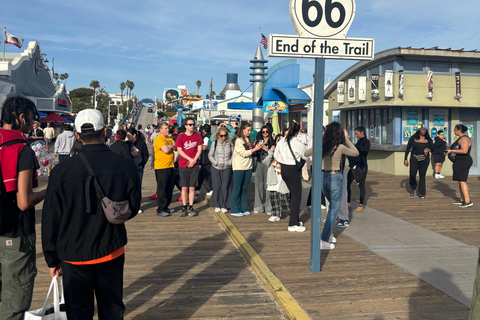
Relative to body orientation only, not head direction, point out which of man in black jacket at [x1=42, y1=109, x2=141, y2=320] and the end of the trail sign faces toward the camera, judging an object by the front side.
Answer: the end of the trail sign

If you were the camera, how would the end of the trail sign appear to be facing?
facing the viewer

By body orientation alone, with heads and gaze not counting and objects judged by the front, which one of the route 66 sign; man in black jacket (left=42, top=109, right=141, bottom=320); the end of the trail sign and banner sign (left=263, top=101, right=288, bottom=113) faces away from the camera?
the man in black jacket

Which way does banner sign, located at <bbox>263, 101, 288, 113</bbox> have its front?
toward the camera

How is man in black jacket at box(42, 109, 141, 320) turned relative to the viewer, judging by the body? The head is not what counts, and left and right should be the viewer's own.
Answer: facing away from the viewer

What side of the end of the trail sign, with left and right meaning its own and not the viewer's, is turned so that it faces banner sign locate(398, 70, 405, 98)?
back

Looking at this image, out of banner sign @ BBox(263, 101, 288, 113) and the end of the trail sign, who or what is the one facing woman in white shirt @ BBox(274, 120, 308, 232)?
the banner sign

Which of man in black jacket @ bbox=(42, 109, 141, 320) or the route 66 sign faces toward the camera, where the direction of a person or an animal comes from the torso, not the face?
the route 66 sign

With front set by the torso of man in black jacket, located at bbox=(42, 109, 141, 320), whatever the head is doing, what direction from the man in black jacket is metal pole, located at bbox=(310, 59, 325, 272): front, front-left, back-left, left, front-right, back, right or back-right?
front-right

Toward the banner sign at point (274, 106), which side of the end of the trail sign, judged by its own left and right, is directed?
back

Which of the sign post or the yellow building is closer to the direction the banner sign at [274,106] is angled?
the sign post

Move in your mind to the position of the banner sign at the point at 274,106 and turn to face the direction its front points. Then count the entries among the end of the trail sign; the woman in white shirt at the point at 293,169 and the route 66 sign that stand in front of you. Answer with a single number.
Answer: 3

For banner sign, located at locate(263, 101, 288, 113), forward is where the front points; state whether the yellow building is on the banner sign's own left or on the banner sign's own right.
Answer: on the banner sign's own left

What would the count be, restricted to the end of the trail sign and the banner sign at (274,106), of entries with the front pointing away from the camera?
0

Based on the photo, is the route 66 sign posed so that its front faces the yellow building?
no

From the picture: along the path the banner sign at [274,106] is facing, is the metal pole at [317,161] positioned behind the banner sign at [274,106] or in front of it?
in front

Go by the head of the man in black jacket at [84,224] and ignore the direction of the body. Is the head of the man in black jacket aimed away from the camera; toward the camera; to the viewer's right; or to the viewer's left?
away from the camera

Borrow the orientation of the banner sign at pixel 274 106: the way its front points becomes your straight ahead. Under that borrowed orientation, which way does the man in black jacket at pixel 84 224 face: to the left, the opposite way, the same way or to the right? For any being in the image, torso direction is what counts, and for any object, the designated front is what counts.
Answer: the opposite way

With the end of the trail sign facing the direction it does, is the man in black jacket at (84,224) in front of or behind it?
in front
